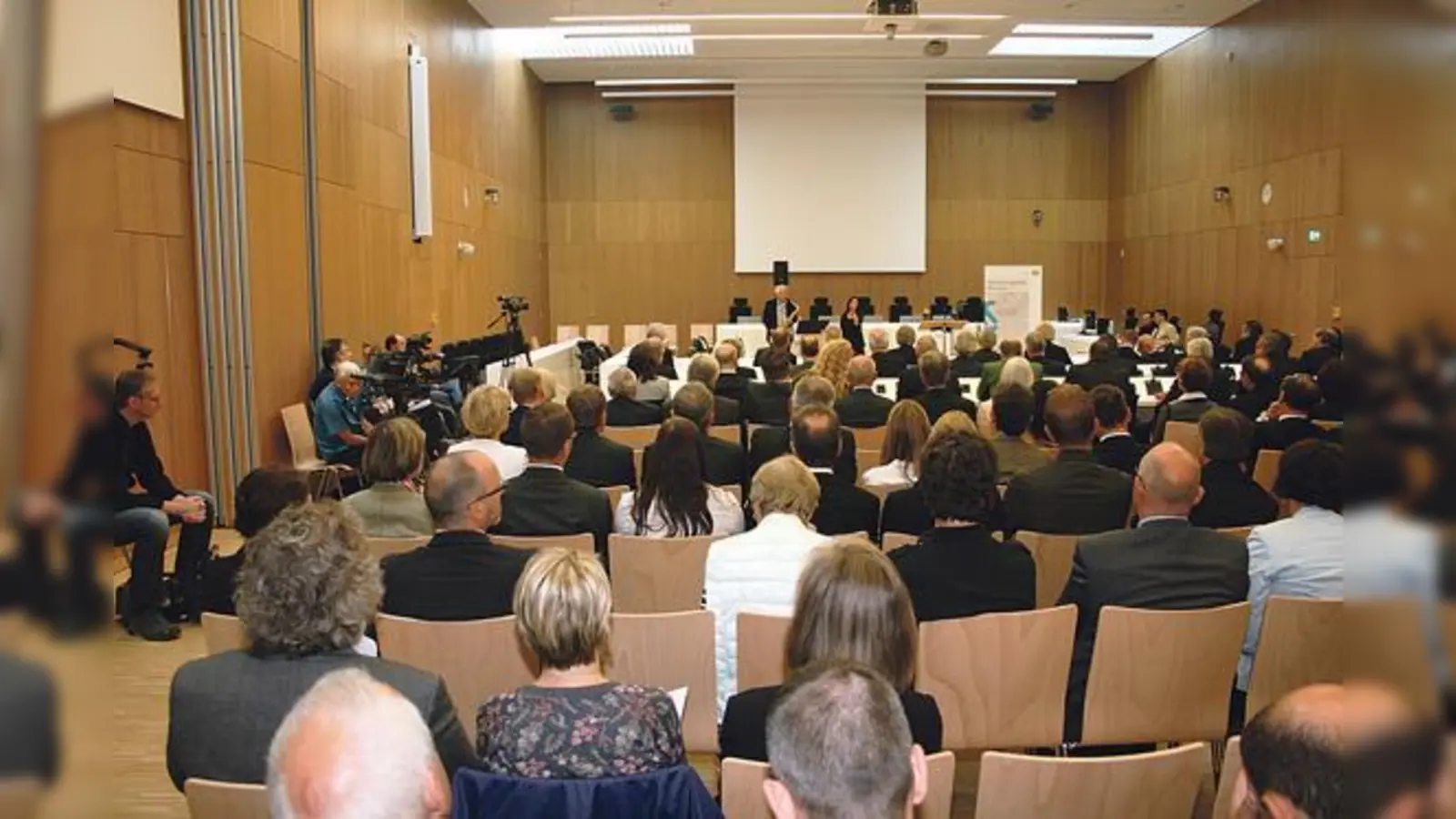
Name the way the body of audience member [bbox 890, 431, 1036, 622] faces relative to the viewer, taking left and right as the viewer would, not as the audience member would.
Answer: facing away from the viewer

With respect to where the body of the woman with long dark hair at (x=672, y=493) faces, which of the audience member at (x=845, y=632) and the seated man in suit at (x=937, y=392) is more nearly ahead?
the seated man in suit

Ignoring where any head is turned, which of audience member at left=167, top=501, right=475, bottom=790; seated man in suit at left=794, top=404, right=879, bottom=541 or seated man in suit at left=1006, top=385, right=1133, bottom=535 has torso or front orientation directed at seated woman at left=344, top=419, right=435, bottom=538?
the audience member

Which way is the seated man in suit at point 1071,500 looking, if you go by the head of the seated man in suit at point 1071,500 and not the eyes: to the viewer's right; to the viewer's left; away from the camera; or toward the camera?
away from the camera

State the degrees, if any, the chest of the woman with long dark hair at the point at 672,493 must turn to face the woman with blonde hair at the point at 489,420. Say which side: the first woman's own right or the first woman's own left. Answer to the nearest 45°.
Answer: approximately 45° to the first woman's own left

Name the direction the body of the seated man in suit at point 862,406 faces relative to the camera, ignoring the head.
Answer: away from the camera

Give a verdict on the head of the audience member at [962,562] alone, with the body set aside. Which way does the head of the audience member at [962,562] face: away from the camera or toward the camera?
away from the camera

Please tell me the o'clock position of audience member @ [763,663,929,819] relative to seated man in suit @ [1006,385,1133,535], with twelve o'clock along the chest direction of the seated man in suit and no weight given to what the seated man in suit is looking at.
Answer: The audience member is roughly at 6 o'clock from the seated man in suit.

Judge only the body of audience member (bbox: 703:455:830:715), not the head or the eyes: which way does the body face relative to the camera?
away from the camera

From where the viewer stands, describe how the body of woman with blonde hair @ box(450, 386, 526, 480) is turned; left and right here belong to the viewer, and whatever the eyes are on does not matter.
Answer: facing away from the viewer

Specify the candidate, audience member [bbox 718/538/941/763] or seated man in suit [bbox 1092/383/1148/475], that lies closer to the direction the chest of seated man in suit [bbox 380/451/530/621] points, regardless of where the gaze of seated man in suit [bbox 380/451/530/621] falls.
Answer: the seated man in suit

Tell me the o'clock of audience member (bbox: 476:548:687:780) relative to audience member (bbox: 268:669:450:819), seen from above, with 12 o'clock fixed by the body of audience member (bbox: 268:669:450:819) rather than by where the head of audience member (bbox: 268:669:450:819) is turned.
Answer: audience member (bbox: 476:548:687:780) is roughly at 1 o'clock from audience member (bbox: 268:669:450:819).

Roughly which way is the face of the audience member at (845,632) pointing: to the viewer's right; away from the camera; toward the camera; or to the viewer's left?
away from the camera

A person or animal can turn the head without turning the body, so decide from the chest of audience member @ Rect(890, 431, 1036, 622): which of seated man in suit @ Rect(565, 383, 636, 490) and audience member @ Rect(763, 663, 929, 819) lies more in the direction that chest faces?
the seated man in suit
